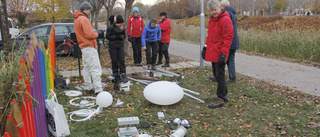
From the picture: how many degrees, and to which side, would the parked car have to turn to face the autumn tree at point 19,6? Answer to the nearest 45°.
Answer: approximately 90° to its right

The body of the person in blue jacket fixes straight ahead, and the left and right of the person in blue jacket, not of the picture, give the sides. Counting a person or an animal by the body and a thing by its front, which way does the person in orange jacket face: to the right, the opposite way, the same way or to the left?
to the left

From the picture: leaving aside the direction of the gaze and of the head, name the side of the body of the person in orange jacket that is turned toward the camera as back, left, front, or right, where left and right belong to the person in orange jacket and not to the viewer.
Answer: right

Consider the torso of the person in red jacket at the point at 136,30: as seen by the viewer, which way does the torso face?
toward the camera

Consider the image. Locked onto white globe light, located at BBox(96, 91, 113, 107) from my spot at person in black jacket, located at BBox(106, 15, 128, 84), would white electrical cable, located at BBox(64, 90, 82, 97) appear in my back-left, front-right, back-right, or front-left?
front-right

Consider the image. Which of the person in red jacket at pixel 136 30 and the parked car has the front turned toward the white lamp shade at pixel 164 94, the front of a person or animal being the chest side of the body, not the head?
the person in red jacket

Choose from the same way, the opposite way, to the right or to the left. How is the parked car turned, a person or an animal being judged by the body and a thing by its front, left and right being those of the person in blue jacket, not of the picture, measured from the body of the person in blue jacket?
to the right

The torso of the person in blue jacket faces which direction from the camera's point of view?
toward the camera

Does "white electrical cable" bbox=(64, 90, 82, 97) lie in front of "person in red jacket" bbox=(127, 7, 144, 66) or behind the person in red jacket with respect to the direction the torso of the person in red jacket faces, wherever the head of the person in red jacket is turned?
in front

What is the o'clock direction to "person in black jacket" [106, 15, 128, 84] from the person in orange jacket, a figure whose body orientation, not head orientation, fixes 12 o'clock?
The person in black jacket is roughly at 10 o'clock from the person in orange jacket.

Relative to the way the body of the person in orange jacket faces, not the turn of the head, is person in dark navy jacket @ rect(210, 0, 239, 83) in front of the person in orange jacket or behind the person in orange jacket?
in front

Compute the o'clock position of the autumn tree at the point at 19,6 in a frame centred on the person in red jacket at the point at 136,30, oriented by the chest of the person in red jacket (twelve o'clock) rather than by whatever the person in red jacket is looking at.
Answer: The autumn tree is roughly at 5 o'clock from the person in red jacket.

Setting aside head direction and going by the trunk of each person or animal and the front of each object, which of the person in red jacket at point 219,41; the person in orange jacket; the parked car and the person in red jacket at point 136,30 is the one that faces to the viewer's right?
the person in orange jacket

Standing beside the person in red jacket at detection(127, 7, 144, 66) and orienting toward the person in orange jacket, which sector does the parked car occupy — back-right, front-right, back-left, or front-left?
back-right
